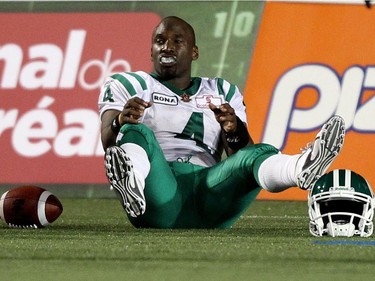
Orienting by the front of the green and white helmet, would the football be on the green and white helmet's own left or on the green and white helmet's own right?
on the green and white helmet's own right

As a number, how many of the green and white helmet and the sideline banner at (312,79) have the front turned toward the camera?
2

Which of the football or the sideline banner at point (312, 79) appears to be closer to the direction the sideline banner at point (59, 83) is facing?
the football

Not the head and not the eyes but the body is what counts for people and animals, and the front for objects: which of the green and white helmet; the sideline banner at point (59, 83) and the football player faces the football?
the sideline banner

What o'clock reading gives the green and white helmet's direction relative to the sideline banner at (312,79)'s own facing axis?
The green and white helmet is roughly at 12 o'clock from the sideline banner.

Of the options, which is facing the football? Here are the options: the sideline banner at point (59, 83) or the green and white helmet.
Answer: the sideline banner

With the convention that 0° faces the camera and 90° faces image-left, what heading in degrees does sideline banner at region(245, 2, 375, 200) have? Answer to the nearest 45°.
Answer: approximately 0°
